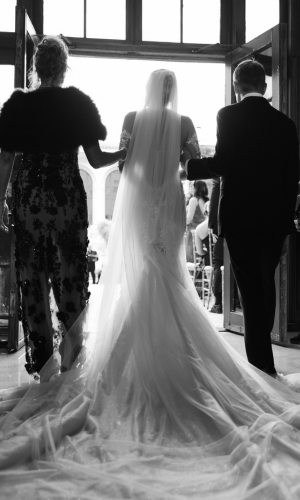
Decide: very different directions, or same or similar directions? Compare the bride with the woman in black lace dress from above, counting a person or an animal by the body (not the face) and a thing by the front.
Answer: same or similar directions

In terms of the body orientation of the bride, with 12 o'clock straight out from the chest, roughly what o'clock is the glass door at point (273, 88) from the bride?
The glass door is roughly at 1 o'clock from the bride.

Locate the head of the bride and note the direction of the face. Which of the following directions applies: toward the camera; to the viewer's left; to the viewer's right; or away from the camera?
away from the camera

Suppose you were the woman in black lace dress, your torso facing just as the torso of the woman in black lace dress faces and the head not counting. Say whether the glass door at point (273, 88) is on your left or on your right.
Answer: on your right

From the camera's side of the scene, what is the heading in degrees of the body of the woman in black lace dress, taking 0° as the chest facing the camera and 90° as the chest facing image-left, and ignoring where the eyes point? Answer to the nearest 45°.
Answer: approximately 180°

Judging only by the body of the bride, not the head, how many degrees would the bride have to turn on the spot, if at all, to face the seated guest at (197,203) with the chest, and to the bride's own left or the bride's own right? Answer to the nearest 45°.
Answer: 0° — they already face them

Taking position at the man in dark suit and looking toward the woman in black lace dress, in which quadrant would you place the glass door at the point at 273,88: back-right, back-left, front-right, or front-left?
back-right

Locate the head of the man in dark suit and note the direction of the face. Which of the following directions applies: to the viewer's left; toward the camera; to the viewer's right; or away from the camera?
away from the camera

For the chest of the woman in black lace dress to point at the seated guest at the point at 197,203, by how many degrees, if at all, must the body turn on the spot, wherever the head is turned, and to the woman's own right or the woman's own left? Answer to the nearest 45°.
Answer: approximately 45° to the woman's own right

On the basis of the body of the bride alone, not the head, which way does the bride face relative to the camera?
away from the camera

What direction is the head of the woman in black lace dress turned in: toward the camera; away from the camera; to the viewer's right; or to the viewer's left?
away from the camera
